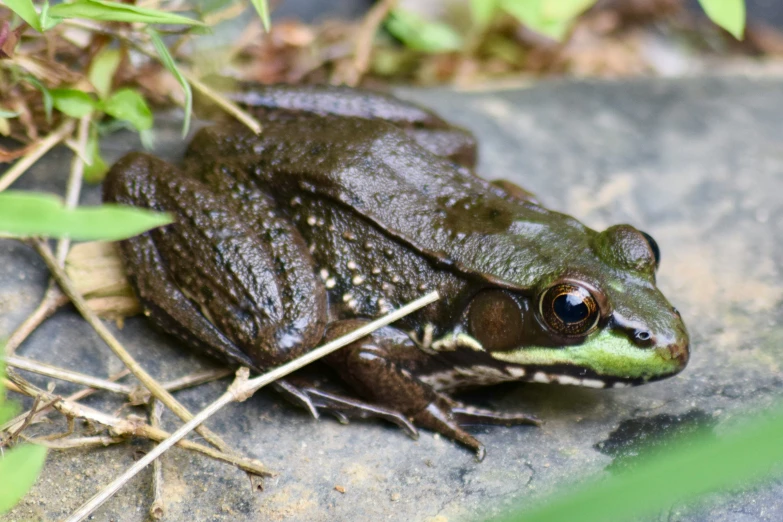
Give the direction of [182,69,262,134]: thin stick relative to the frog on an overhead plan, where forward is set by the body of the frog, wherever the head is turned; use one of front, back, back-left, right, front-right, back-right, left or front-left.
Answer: back

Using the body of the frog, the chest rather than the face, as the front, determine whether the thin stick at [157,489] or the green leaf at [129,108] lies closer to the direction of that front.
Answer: the thin stick

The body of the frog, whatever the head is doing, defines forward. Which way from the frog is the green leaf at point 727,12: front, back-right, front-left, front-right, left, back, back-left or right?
left

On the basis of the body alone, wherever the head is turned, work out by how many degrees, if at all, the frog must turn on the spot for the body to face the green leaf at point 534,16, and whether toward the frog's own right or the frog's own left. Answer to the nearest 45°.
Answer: approximately 135° to the frog's own left

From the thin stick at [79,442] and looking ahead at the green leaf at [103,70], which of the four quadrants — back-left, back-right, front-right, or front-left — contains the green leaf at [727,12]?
front-right

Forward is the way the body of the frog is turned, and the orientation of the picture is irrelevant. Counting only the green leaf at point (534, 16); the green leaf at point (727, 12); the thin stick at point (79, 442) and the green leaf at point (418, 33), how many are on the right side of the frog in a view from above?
1

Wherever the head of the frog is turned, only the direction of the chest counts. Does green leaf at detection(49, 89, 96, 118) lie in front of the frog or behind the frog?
behind

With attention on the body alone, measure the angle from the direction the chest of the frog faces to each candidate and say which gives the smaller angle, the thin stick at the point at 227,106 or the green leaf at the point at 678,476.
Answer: the green leaf

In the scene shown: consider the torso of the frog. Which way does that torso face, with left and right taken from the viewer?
facing the viewer and to the right of the viewer

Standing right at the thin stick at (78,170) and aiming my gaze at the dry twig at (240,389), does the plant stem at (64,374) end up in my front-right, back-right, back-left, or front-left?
front-right

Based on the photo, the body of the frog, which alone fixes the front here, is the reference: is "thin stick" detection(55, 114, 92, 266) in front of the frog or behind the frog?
behind

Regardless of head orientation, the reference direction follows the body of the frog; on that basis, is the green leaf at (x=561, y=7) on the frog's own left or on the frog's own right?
on the frog's own left

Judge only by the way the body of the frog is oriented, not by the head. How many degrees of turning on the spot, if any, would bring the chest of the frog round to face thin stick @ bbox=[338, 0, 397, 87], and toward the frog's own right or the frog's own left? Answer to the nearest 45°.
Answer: approximately 135° to the frog's own left
